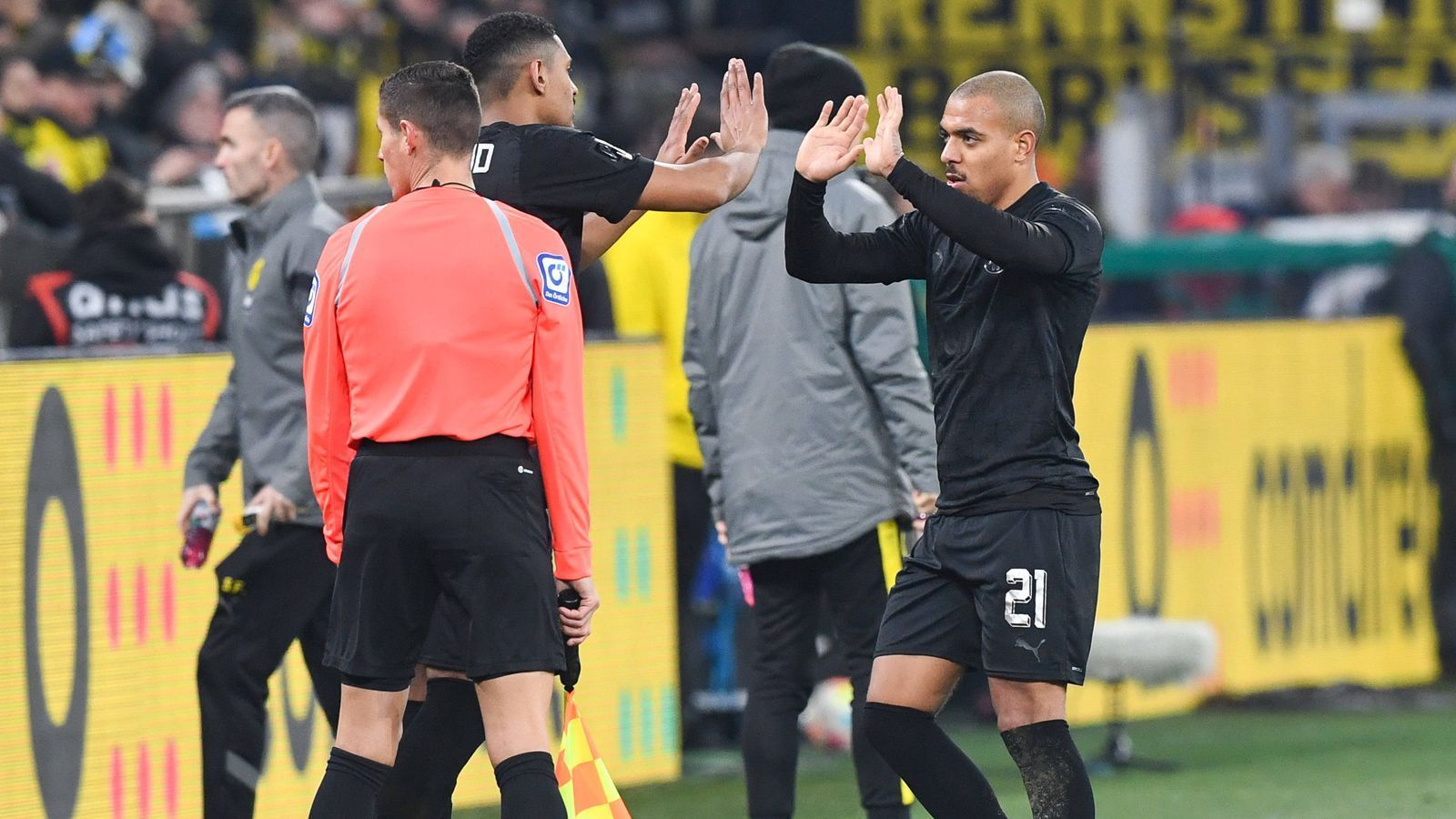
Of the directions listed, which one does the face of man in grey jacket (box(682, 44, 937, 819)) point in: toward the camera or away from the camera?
away from the camera

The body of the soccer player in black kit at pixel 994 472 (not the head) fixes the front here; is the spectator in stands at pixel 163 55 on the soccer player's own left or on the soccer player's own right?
on the soccer player's own right

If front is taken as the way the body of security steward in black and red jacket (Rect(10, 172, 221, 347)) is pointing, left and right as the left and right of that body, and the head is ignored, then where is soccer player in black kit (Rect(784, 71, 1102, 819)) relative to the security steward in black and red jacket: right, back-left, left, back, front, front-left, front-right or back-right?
back-right

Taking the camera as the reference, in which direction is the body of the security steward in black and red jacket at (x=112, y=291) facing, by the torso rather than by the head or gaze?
away from the camera

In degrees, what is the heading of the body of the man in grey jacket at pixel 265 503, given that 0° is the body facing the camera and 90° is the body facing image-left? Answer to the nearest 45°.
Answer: approximately 90°

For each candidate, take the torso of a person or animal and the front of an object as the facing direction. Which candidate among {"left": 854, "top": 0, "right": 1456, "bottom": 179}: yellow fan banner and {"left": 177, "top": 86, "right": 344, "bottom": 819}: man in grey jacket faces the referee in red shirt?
the yellow fan banner

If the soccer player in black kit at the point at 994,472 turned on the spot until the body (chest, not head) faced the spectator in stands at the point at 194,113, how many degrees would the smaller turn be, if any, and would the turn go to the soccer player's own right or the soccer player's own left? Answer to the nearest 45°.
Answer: approximately 90° to the soccer player's own right

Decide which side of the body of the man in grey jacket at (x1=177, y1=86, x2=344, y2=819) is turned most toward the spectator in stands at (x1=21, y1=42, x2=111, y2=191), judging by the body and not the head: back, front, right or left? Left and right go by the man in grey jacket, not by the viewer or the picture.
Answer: right

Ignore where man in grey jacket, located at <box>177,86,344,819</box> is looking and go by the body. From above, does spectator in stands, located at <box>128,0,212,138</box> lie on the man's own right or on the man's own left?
on the man's own right

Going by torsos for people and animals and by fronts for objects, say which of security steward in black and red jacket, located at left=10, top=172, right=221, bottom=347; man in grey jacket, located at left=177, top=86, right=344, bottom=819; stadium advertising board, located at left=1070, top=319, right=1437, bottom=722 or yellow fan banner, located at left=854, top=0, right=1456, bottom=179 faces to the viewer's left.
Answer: the man in grey jacket

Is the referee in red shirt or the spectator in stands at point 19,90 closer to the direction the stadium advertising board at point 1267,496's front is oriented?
the referee in red shirt

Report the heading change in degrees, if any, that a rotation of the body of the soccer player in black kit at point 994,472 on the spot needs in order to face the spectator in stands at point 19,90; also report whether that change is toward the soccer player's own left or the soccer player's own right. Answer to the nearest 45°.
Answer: approximately 90° to the soccer player's own right
